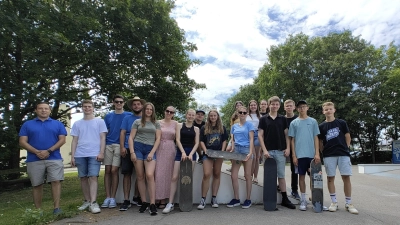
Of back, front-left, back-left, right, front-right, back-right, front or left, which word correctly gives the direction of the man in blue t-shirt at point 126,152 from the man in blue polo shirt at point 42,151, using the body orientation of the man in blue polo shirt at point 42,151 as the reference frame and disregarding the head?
left

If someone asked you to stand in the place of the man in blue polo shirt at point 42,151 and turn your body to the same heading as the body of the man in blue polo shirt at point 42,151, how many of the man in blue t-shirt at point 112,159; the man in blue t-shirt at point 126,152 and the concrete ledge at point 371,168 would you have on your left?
3

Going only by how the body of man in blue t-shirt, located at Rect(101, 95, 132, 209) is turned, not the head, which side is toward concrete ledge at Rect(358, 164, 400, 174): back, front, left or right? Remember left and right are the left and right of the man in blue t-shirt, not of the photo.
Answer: left

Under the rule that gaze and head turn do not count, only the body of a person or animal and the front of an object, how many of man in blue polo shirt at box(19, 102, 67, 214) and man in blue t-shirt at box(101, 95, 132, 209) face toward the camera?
2

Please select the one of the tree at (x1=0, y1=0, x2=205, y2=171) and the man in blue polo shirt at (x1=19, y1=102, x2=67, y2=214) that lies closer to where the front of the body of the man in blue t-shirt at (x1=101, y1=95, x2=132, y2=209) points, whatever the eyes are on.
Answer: the man in blue polo shirt

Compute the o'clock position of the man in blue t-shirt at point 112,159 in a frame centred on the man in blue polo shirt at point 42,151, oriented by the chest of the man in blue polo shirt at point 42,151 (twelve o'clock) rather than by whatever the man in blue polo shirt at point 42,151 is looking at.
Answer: the man in blue t-shirt at point 112,159 is roughly at 9 o'clock from the man in blue polo shirt at point 42,151.

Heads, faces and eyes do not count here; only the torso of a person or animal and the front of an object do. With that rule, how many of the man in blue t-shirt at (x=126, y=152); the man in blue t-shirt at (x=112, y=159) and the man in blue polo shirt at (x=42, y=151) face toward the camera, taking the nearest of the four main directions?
3

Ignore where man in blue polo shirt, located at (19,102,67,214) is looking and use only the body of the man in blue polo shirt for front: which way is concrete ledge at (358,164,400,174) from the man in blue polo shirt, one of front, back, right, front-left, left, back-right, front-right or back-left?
left

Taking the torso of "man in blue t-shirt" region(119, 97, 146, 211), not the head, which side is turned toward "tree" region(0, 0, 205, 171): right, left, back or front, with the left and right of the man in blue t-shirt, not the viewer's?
back

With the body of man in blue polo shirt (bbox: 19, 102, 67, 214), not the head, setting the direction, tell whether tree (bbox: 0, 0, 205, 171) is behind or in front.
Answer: behind
